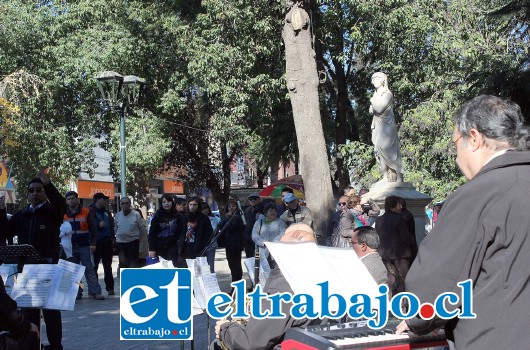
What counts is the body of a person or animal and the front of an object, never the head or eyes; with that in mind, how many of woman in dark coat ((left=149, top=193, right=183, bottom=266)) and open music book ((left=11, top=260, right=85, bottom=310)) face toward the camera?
2

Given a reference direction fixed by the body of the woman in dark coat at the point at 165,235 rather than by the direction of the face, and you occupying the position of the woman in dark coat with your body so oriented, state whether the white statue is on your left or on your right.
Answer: on your left

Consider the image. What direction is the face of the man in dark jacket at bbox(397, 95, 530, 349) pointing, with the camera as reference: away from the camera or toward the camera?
away from the camera

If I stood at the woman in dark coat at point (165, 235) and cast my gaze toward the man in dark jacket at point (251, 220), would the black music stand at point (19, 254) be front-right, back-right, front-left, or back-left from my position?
back-right

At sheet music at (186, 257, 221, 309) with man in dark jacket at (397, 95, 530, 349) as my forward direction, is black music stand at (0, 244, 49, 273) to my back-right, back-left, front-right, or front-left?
back-right

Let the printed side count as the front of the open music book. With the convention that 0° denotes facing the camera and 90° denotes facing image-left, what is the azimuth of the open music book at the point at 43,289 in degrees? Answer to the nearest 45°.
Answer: approximately 0°
